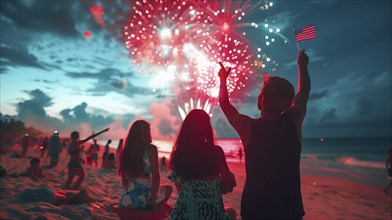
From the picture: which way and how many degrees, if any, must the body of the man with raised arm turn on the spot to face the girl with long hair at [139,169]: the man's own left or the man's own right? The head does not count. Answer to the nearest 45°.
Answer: approximately 45° to the man's own left

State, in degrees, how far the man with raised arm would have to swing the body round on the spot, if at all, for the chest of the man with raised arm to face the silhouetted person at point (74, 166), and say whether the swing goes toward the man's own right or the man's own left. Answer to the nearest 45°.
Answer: approximately 45° to the man's own left

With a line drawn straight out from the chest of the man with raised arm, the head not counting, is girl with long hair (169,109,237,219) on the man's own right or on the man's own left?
on the man's own left

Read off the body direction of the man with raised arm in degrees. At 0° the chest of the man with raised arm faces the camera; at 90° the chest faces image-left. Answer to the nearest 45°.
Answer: approximately 180°

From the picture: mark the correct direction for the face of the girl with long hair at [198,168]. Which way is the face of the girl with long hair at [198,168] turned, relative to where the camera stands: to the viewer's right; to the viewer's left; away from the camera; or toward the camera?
away from the camera
